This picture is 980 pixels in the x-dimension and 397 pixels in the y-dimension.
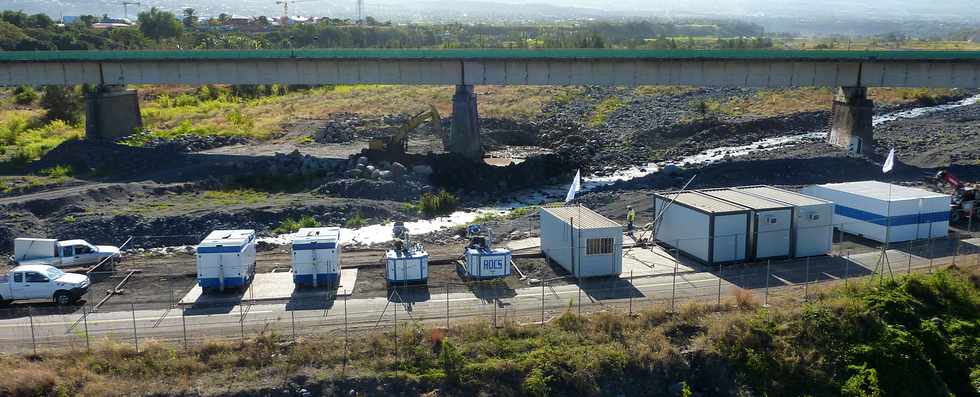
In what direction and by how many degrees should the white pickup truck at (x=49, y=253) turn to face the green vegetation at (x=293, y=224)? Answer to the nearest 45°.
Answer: approximately 45° to its left

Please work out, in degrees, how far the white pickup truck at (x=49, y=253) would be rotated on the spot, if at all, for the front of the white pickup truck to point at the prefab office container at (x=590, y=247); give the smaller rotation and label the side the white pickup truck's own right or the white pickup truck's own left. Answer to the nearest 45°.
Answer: approximately 45° to the white pickup truck's own right

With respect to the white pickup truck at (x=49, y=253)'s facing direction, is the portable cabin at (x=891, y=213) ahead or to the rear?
ahead

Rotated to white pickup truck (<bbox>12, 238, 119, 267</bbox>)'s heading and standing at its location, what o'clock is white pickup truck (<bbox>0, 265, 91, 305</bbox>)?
white pickup truck (<bbox>0, 265, 91, 305</bbox>) is roughly at 3 o'clock from white pickup truck (<bbox>12, 238, 119, 267</bbox>).

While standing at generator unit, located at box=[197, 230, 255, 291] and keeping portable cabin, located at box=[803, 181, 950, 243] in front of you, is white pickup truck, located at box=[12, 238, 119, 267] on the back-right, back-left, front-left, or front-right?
back-left

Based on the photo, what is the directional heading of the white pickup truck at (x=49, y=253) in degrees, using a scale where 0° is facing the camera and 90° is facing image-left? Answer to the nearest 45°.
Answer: approximately 270°

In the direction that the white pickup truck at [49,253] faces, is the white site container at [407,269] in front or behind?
in front

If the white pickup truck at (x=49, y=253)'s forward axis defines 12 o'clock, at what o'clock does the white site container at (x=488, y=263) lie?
The white site container is roughly at 1 o'clock from the white pickup truck.

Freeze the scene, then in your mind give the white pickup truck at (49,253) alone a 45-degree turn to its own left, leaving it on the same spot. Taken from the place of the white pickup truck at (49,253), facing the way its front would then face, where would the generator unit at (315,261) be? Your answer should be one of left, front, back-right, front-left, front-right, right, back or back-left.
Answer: right
